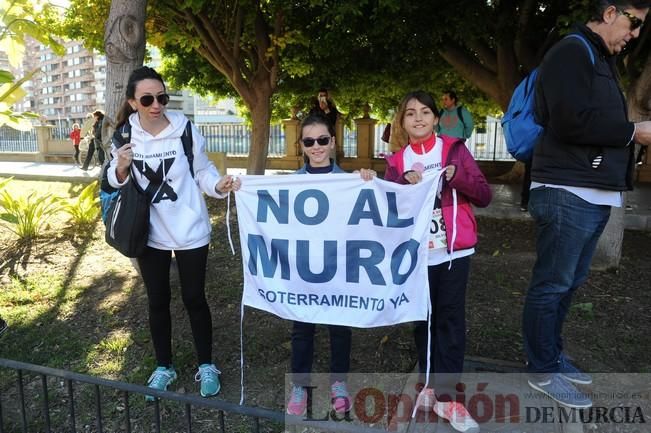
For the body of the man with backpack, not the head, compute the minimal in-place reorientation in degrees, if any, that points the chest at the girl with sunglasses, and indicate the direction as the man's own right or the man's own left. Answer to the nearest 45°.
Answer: approximately 180°

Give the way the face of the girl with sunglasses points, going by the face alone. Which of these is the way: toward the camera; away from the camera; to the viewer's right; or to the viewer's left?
toward the camera

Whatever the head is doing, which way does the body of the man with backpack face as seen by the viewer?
to the viewer's right

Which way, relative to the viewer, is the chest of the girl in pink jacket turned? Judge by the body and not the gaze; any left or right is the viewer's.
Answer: facing the viewer

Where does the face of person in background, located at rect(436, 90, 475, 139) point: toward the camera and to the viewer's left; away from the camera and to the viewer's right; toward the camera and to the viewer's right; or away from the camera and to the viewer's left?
toward the camera and to the viewer's left

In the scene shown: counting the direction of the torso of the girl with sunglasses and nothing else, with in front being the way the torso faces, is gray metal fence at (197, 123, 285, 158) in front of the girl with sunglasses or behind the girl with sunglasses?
behind

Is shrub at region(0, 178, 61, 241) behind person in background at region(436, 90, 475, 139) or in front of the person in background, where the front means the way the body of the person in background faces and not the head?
in front

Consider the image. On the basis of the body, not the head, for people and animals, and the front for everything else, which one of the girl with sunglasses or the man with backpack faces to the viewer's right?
the man with backpack

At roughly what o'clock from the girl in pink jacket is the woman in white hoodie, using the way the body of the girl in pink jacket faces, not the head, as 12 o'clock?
The woman in white hoodie is roughly at 3 o'clock from the girl in pink jacket.

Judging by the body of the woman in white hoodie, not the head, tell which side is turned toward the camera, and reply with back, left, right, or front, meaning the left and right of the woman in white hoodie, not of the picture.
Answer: front

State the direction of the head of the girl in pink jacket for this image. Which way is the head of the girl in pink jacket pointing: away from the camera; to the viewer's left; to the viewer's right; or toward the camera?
toward the camera

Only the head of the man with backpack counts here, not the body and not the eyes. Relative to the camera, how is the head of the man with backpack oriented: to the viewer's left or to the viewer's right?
to the viewer's right

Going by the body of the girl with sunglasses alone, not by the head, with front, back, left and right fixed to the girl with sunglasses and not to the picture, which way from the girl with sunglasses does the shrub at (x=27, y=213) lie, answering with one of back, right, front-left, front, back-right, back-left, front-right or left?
back-right

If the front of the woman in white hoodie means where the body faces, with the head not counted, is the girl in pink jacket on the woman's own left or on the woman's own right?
on the woman's own left

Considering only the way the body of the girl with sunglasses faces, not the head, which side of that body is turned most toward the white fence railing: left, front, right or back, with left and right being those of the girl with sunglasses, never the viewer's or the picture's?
back

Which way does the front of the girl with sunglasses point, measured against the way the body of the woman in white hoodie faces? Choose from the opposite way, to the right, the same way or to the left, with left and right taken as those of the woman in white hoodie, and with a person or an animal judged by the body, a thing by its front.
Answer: the same way
